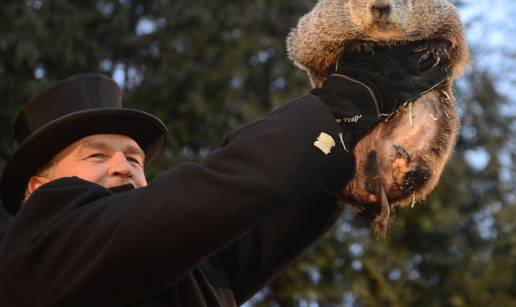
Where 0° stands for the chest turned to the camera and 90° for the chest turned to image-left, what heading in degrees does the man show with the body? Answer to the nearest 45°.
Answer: approximately 315°

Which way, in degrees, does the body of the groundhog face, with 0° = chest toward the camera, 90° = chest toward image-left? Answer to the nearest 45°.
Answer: approximately 0°

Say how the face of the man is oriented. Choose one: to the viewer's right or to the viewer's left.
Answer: to the viewer's right
